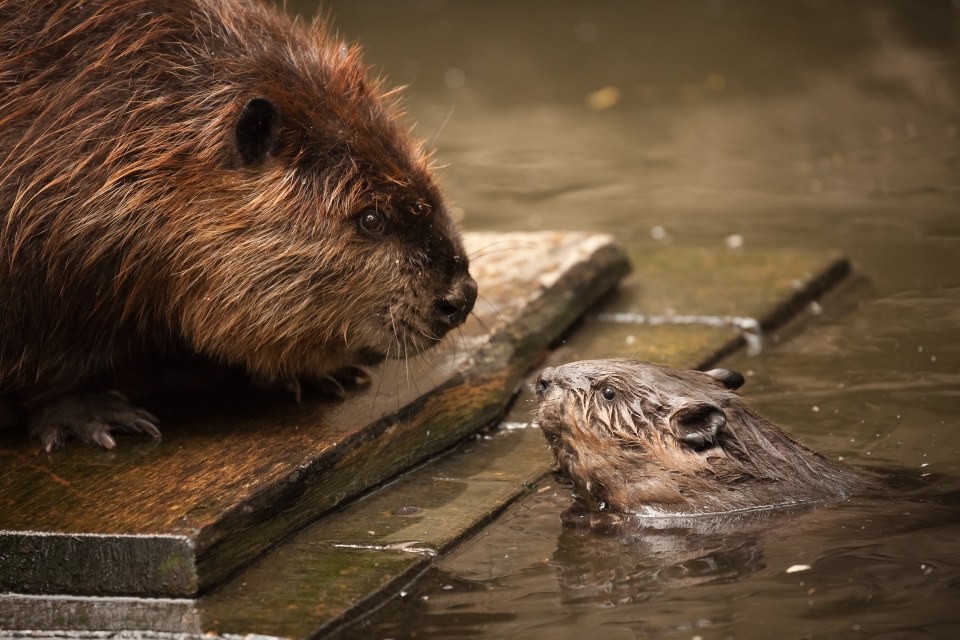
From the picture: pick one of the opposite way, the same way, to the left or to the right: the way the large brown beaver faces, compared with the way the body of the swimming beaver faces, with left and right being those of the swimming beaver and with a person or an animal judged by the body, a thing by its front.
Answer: the opposite way

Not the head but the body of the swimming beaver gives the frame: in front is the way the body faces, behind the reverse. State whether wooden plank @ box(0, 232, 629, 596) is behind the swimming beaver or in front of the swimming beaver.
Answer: in front

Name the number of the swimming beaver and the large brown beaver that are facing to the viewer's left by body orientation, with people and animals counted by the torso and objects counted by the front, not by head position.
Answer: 1

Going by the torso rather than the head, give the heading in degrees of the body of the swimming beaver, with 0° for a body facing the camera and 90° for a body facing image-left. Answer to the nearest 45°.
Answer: approximately 90°

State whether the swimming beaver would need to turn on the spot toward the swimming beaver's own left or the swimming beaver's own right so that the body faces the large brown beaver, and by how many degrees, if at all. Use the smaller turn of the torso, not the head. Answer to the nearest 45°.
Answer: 0° — it already faces it

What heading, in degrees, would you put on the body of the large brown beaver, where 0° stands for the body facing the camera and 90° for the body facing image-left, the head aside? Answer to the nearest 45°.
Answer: approximately 270°

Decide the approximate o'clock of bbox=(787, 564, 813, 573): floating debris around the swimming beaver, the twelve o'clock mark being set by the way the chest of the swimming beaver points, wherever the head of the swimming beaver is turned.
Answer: The floating debris is roughly at 8 o'clock from the swimming beaver.
